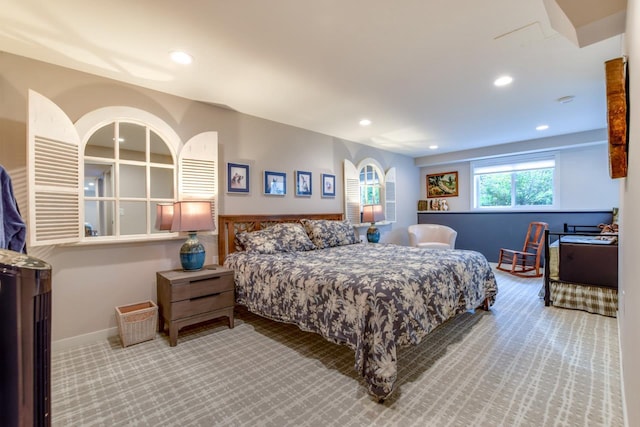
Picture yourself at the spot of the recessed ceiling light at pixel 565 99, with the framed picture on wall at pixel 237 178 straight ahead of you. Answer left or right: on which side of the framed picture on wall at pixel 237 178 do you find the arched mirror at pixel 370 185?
right

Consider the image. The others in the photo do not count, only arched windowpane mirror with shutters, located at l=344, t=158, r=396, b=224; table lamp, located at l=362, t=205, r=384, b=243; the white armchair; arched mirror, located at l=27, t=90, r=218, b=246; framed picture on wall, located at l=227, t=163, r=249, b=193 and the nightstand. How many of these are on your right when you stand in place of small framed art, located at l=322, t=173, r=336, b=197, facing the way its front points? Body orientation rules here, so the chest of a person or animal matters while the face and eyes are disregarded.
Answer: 3

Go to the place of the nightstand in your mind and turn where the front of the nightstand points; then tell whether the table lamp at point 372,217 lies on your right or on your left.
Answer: on your left

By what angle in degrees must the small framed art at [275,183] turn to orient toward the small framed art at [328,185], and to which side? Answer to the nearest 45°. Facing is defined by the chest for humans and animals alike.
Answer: approximately 90° to its left

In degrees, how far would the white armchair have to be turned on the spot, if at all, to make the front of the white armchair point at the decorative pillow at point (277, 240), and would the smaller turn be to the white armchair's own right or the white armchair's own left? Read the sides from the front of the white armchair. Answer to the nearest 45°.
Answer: approximately 45° to the white armchair's own right

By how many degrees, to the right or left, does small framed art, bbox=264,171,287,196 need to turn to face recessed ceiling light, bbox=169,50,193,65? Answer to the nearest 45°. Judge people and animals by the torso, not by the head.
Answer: approximately 90° to its right
